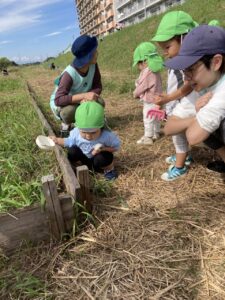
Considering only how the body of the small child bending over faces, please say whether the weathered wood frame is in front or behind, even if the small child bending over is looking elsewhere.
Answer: in front

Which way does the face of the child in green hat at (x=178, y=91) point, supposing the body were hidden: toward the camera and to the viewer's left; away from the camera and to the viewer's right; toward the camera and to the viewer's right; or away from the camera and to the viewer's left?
toward the camera and to the viewer's left

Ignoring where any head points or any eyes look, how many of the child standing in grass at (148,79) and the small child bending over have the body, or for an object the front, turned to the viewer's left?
1

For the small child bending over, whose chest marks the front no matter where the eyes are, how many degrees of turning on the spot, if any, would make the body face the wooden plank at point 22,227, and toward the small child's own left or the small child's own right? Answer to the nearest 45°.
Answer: approximately 45° to the small child's own right

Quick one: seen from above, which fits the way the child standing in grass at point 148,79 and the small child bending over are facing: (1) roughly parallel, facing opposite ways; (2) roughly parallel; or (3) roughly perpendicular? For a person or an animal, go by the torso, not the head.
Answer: roughly perpendicular

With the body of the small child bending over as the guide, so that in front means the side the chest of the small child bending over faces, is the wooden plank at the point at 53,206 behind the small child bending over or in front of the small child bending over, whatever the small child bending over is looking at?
in front
